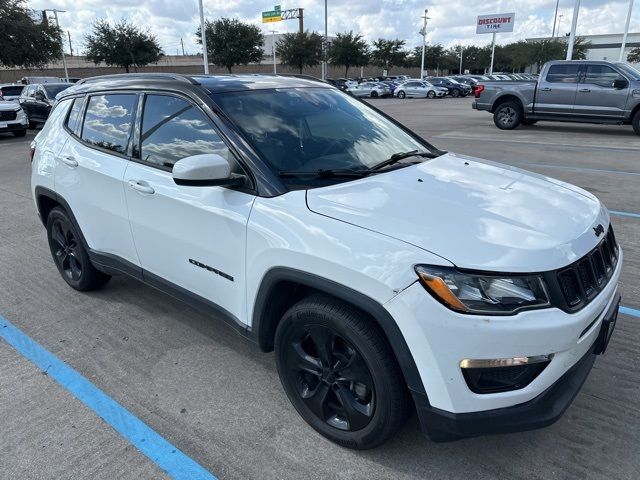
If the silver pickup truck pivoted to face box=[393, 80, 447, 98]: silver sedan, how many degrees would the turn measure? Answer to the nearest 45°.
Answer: approximately 135° to its left

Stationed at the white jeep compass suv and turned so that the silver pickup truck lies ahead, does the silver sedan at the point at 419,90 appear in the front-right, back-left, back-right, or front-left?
front-left

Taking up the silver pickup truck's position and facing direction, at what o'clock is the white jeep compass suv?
The white jeep compass suv is roughly at 3 o'clock from the silver pickup truck.

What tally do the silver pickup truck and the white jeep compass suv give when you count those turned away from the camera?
0

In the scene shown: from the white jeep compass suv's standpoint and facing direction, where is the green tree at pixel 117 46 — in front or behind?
behind

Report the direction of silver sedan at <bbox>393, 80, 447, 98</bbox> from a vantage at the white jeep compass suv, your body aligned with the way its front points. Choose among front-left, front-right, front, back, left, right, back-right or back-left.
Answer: back-left

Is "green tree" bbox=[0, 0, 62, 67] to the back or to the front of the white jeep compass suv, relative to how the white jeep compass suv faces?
to the back

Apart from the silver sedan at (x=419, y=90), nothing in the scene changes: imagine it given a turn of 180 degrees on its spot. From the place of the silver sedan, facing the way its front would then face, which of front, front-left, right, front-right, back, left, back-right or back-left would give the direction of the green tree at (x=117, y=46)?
front-left

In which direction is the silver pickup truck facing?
to the viewer's right

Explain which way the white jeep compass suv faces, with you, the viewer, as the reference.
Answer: facing the viewer and to the right of the viewer

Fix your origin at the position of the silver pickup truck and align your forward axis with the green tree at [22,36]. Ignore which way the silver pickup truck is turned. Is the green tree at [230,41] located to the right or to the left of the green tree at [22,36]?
right
